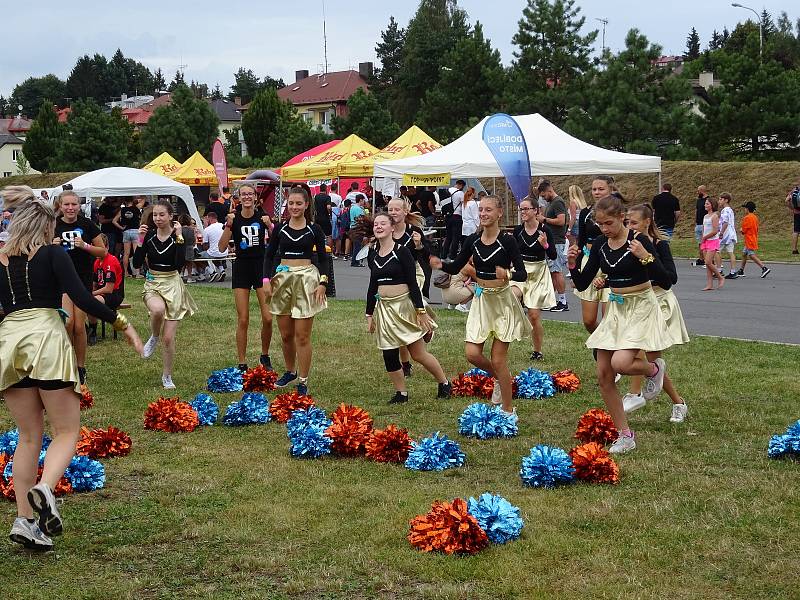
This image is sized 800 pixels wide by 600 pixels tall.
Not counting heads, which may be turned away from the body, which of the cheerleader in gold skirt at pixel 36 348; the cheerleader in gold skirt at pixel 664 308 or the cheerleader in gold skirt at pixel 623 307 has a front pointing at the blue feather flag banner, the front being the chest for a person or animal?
the cheerleader in gold skirt at pixel 36 348

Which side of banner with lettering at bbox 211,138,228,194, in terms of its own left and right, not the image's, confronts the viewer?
front

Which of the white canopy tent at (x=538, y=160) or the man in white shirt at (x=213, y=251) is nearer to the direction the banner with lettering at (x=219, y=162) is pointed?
the man in white shirt

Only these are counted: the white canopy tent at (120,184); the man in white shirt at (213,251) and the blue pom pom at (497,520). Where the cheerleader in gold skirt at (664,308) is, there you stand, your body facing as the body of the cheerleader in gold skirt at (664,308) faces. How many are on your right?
2

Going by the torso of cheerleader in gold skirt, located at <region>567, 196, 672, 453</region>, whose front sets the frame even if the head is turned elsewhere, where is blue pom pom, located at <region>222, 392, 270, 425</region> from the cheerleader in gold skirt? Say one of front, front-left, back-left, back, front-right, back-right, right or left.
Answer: front-right

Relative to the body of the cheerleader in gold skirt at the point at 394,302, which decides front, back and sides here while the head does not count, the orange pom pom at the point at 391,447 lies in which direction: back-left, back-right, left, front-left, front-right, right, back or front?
front-left

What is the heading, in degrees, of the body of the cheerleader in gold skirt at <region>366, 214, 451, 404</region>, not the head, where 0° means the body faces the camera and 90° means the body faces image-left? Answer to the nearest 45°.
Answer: approximately 45°

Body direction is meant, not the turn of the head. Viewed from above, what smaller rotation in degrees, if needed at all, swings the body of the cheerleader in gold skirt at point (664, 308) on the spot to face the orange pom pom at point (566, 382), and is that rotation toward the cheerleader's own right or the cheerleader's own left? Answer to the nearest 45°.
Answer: approximately 90° to the cheerleader's own right

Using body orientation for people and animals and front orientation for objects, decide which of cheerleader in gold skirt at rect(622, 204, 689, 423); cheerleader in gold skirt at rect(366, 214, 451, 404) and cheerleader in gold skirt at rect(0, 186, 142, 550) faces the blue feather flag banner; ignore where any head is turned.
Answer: cheerleader in gold skirt at rect(0, 186, 142, 550)

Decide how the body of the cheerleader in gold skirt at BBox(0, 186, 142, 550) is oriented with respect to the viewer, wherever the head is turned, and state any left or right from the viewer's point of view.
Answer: facing away from the viewer and to the right of the viewer
